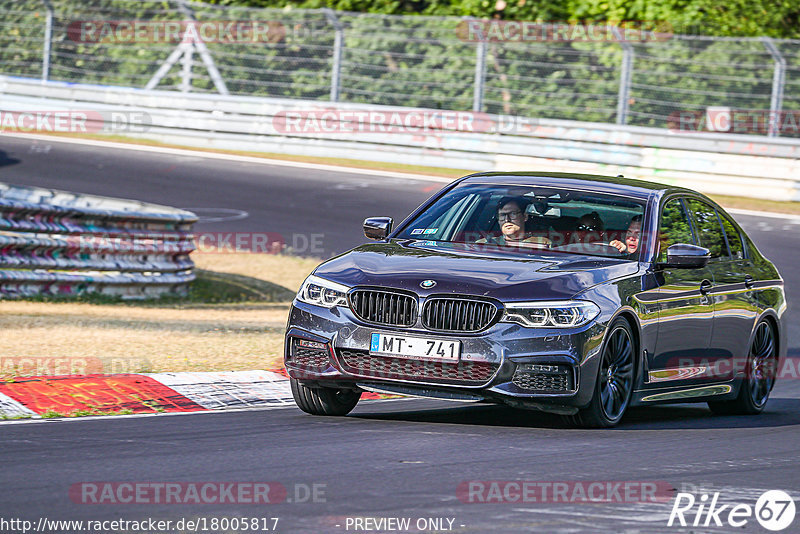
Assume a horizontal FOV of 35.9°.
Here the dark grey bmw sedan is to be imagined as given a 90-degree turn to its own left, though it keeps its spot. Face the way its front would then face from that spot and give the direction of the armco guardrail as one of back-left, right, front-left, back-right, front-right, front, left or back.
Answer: back-left

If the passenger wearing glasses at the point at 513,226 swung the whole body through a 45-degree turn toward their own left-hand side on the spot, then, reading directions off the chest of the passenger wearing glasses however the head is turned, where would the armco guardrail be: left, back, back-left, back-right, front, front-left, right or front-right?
back

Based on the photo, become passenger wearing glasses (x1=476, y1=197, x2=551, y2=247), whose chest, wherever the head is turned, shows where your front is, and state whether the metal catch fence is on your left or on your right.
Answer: on your right

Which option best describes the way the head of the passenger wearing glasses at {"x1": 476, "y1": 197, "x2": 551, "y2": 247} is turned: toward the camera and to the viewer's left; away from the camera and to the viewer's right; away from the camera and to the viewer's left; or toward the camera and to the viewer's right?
toward the camera and to the viewer's left

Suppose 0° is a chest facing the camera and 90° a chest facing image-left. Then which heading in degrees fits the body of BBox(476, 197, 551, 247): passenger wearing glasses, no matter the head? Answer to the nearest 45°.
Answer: approximately 45°

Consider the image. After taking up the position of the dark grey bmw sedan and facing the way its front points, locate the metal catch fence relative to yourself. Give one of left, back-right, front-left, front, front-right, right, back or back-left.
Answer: back-right

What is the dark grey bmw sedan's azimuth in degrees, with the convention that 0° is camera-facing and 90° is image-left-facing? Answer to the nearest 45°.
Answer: approximately 45°
